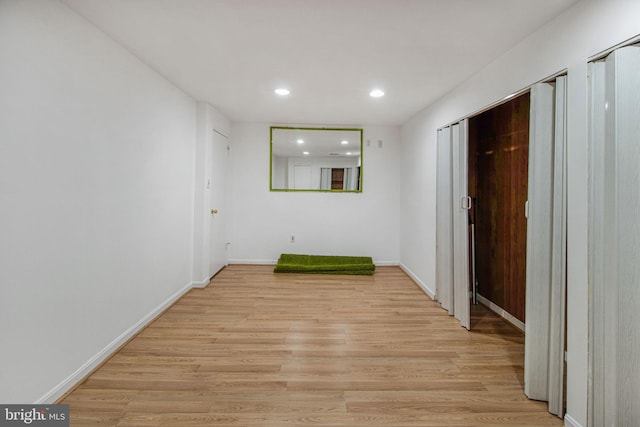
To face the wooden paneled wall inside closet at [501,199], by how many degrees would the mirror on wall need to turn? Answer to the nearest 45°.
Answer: approximately 45° to its left

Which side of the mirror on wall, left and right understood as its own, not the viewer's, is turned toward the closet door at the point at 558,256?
front

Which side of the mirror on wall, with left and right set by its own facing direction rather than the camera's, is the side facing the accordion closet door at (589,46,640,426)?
front

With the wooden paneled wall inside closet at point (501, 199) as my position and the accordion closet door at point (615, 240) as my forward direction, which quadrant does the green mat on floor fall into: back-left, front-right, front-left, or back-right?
back-right

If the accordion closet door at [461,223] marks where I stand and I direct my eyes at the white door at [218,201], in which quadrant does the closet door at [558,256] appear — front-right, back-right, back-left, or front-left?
back-left

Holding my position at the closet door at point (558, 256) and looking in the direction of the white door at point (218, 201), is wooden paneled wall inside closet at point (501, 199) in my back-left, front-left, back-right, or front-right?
front-right

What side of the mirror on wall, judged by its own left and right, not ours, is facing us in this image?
front

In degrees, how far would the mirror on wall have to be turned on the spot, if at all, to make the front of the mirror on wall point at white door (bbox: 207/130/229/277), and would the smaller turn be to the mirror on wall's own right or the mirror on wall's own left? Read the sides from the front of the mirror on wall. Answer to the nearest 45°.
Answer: approximately 45° to the mirror on wall's own right

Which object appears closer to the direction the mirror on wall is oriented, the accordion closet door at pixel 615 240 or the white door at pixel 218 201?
the accordion closet door
